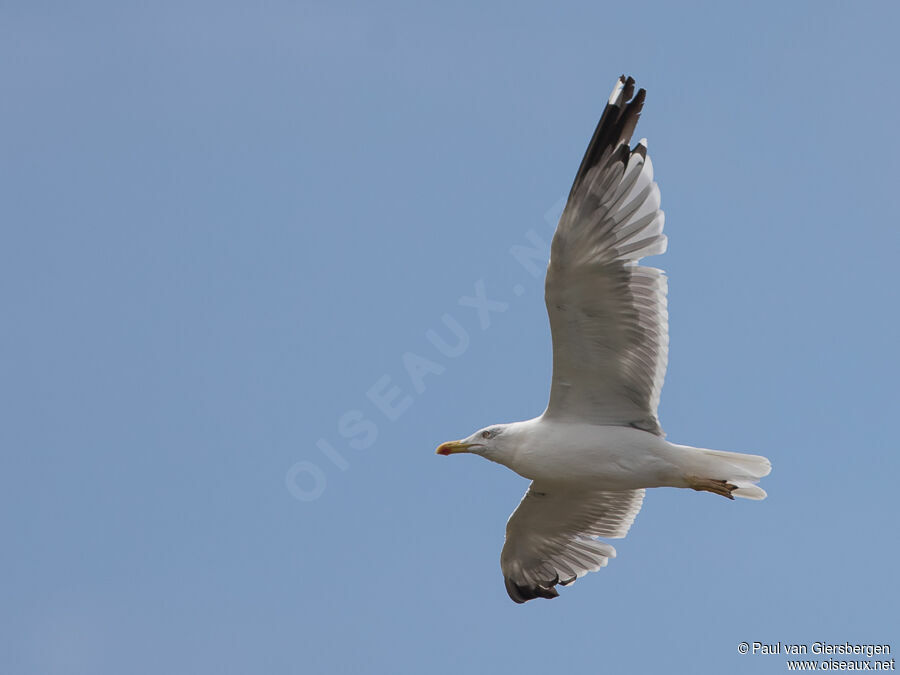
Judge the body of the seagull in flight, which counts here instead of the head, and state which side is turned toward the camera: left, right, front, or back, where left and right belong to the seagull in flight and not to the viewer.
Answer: left
